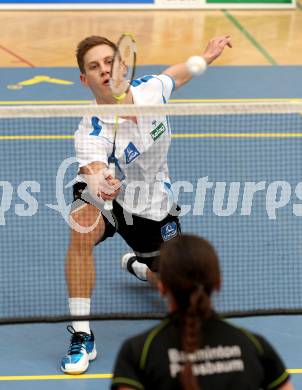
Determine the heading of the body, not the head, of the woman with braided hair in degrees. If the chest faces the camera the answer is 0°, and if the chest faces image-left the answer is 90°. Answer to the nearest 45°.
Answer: approximately 180°

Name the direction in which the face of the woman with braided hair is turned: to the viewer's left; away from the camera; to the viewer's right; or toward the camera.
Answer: away from the camera

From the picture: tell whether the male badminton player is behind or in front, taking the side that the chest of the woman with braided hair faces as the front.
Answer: in front
